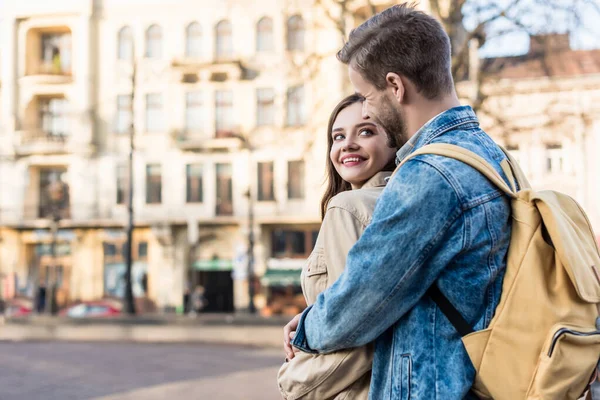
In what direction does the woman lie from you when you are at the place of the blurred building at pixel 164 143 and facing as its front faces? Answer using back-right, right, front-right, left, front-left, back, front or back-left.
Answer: front

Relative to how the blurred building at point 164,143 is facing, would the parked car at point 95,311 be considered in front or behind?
in front

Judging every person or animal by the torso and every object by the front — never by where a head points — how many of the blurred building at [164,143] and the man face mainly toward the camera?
1

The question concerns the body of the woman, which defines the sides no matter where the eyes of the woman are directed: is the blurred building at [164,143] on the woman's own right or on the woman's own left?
on the woman's own right

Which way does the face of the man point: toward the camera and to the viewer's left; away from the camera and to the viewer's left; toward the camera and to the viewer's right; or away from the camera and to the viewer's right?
away from the camera and to the viewer's left

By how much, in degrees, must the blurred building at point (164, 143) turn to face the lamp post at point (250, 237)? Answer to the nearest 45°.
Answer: approximately 45° to its left

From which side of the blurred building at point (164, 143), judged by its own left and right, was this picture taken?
front

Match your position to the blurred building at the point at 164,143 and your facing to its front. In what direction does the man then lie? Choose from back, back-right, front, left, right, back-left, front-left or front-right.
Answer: front

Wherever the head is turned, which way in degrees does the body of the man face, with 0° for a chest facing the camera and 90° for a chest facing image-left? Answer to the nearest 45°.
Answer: approximately 90°
